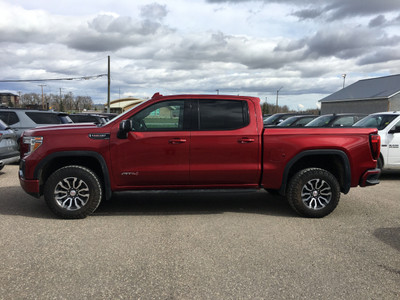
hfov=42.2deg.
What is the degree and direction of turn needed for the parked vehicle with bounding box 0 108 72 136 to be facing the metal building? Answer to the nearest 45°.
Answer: approximately 135° to its right

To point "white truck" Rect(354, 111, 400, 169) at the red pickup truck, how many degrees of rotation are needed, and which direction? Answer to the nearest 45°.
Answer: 0° — it already faces it

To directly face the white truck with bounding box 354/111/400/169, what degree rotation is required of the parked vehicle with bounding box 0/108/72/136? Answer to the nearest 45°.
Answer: approximately 135° to its left

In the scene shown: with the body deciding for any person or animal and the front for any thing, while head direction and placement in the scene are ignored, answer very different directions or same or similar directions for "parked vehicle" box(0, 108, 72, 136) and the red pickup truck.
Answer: same or similar directions

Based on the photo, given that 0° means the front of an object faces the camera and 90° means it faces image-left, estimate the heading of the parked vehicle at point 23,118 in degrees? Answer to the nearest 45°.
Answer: approximately 90°

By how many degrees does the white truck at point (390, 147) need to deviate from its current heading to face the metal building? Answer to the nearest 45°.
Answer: approximately 135° to its right

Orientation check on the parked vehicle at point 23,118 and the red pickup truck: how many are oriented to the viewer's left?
2

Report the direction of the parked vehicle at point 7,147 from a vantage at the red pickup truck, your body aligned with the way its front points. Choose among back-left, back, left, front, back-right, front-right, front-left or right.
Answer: front-right

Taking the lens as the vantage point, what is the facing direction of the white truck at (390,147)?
facing the viewer and to the left of the viewer

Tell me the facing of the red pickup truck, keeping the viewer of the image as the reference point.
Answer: facing to the left of the viewer

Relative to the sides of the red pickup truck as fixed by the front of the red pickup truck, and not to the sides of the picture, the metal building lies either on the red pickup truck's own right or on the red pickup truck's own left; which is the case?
on the red pickup truck's own right

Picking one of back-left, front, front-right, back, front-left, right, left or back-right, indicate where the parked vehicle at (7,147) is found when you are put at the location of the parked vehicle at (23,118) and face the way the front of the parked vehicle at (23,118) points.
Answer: left

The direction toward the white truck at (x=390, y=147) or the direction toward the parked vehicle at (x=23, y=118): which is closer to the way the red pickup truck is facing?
the parked vehicle
